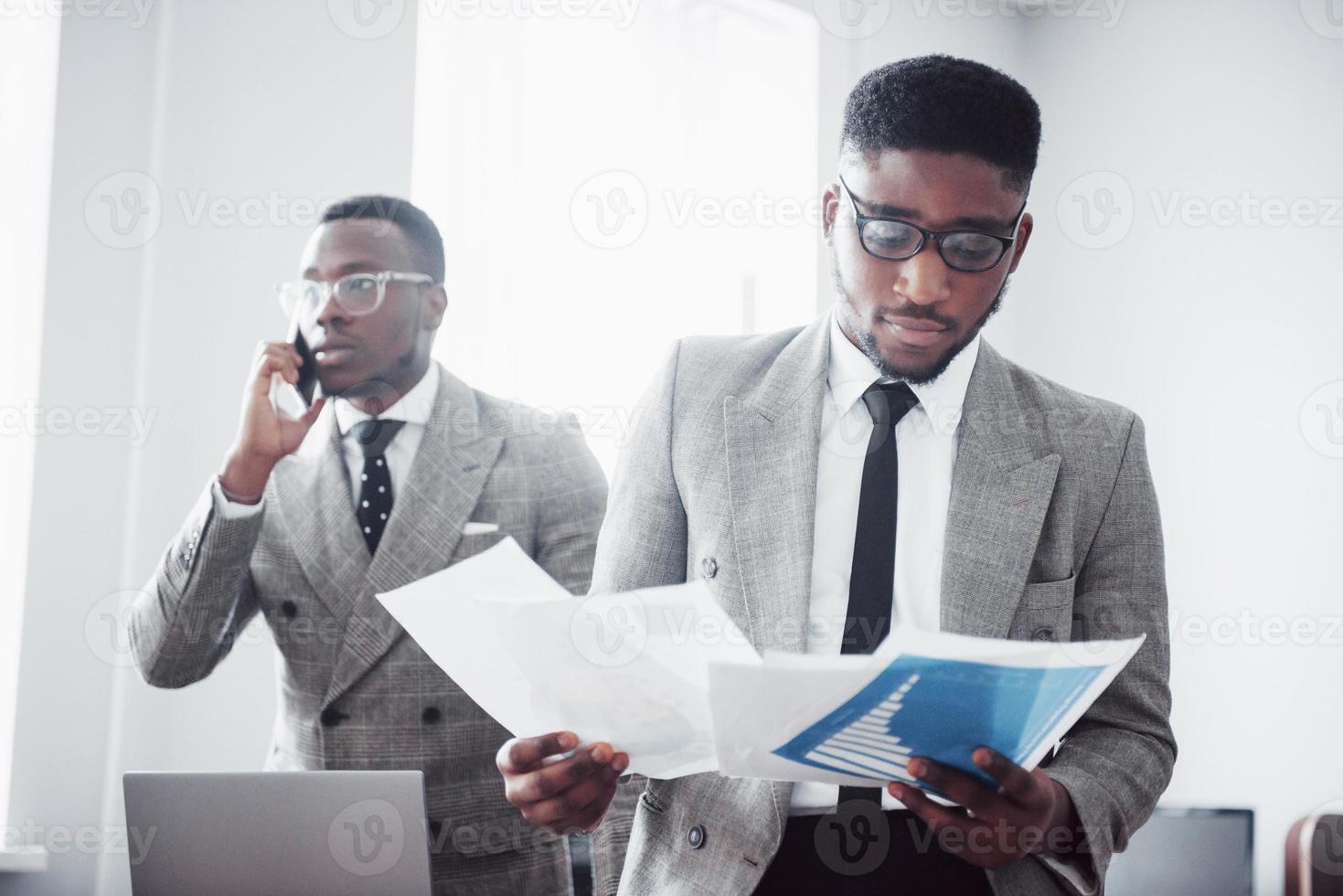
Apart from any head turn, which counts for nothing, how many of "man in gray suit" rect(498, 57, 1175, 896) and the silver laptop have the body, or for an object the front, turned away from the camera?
1

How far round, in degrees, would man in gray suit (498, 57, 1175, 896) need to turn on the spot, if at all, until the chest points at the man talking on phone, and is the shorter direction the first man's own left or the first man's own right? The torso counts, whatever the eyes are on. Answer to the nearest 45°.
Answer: approximately 135° to the first man's own right

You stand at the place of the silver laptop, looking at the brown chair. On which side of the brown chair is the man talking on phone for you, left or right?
left

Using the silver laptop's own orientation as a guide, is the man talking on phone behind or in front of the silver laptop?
in front

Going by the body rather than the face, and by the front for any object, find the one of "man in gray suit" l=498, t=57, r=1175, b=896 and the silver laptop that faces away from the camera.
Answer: the silver laptop

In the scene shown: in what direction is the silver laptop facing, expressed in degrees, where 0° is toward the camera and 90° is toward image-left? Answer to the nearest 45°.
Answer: approximately 180°

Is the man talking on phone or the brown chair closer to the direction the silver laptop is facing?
the man talking on phone

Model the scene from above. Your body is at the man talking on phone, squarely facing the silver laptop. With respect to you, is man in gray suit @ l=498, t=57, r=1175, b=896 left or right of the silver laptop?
left

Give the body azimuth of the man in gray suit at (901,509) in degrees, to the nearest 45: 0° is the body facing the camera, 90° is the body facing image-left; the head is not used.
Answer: approximately 0°

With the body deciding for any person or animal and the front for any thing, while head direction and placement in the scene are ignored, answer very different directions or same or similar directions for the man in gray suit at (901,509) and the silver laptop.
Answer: very different directions

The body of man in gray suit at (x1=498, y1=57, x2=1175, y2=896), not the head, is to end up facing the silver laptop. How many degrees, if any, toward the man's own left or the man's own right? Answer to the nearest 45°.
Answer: approximately 90° to the man's own right

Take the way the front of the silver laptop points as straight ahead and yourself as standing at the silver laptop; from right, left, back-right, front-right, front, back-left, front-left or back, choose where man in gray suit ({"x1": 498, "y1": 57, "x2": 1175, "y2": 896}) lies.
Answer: right
